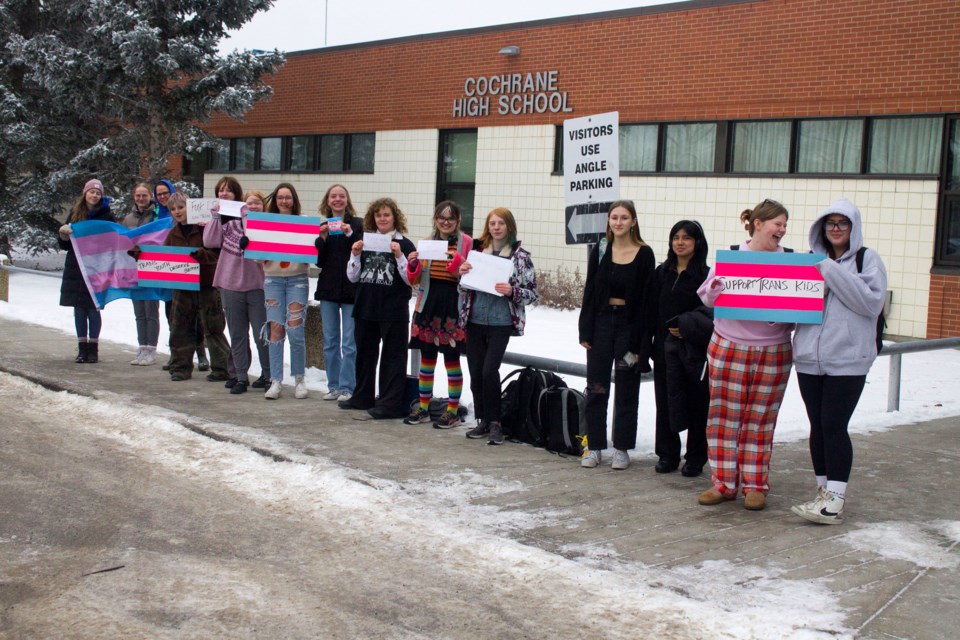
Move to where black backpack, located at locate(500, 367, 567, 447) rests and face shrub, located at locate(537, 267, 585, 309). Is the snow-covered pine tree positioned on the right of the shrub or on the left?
left

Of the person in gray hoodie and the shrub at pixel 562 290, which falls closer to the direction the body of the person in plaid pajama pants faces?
the person in gray hoodie

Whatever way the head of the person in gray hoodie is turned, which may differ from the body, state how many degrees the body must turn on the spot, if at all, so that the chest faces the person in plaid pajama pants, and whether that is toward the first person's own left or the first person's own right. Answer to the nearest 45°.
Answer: approximately 90° to the first person's own right

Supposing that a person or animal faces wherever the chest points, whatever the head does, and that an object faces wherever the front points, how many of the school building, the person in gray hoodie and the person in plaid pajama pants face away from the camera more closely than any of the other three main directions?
0

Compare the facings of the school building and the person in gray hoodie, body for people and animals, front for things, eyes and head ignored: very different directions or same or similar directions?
same or similar directions

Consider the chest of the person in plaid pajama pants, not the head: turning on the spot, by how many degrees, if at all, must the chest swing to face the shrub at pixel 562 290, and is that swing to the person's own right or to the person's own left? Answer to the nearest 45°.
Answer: approximately 180°

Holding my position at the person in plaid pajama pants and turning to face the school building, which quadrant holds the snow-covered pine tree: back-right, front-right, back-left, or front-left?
front-left

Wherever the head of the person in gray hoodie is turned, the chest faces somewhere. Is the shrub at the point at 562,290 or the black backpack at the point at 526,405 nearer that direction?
the black backpack

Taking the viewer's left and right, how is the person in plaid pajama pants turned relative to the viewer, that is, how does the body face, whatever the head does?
facing the viewer

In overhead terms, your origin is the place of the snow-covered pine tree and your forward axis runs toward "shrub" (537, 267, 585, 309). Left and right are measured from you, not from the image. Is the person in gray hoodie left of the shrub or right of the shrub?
right

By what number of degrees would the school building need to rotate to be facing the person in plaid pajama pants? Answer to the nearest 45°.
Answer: approximately 45° to its left

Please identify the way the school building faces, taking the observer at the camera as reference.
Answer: facing the viewer and to the left of the viewer

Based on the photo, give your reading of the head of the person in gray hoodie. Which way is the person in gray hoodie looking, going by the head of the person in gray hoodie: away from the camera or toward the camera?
toward the camera
